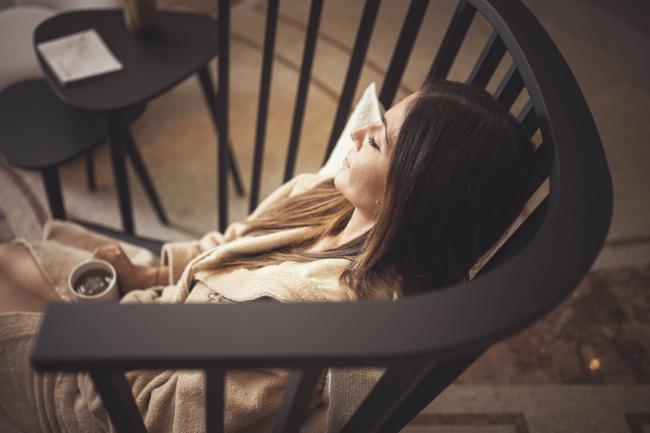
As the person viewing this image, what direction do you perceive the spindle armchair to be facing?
facing to the left of the viewer

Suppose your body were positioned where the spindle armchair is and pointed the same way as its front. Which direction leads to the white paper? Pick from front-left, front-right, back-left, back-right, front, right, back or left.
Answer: front-right

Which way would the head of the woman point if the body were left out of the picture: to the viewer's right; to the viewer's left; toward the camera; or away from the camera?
to the viewer's left

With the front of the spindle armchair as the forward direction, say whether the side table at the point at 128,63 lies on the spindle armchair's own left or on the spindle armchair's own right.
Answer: on the spindle armchair's own right

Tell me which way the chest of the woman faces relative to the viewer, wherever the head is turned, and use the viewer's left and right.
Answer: facing to the left of the viewer
